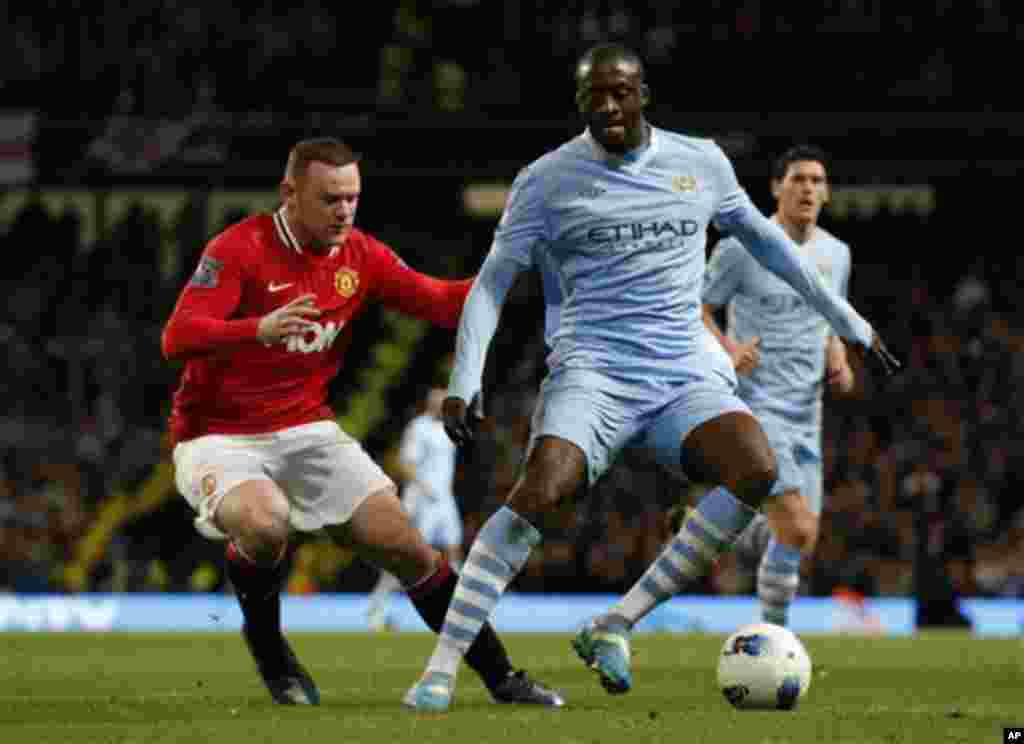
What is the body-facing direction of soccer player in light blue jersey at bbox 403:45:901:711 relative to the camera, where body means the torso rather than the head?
toward the camera

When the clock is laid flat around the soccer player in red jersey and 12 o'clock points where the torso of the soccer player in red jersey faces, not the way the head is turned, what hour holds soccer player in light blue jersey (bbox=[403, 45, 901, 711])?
The soccer player in light blue jersey is roughly at 11 o'clock from the soccer player in red jersey.

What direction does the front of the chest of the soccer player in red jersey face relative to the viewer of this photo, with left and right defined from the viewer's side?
facing the viewer and to the right of the viewer

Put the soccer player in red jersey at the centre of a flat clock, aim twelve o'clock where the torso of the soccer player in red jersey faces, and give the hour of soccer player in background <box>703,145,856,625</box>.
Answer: The soccer player in background is roughly at 9 o'clock from the soccer player in red jersey.

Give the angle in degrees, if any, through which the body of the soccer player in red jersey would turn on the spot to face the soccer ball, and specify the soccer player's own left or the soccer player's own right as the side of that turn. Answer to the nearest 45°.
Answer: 0° — they already face it

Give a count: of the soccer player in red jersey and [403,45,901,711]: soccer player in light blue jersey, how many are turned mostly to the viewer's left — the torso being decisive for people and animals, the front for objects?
0

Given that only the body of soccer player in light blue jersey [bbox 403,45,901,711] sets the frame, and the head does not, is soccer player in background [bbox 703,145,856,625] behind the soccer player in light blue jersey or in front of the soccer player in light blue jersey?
behind

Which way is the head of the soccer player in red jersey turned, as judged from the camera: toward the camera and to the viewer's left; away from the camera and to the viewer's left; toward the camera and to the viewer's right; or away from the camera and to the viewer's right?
toward the camera and to the viewer's right

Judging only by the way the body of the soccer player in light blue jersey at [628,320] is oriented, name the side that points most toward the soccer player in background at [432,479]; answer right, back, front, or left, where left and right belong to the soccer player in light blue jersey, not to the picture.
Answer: back

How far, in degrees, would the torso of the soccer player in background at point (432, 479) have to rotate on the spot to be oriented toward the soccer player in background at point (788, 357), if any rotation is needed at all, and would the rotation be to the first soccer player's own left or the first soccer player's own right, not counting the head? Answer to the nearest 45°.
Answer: approximately 45° to the first soccer player's own right
